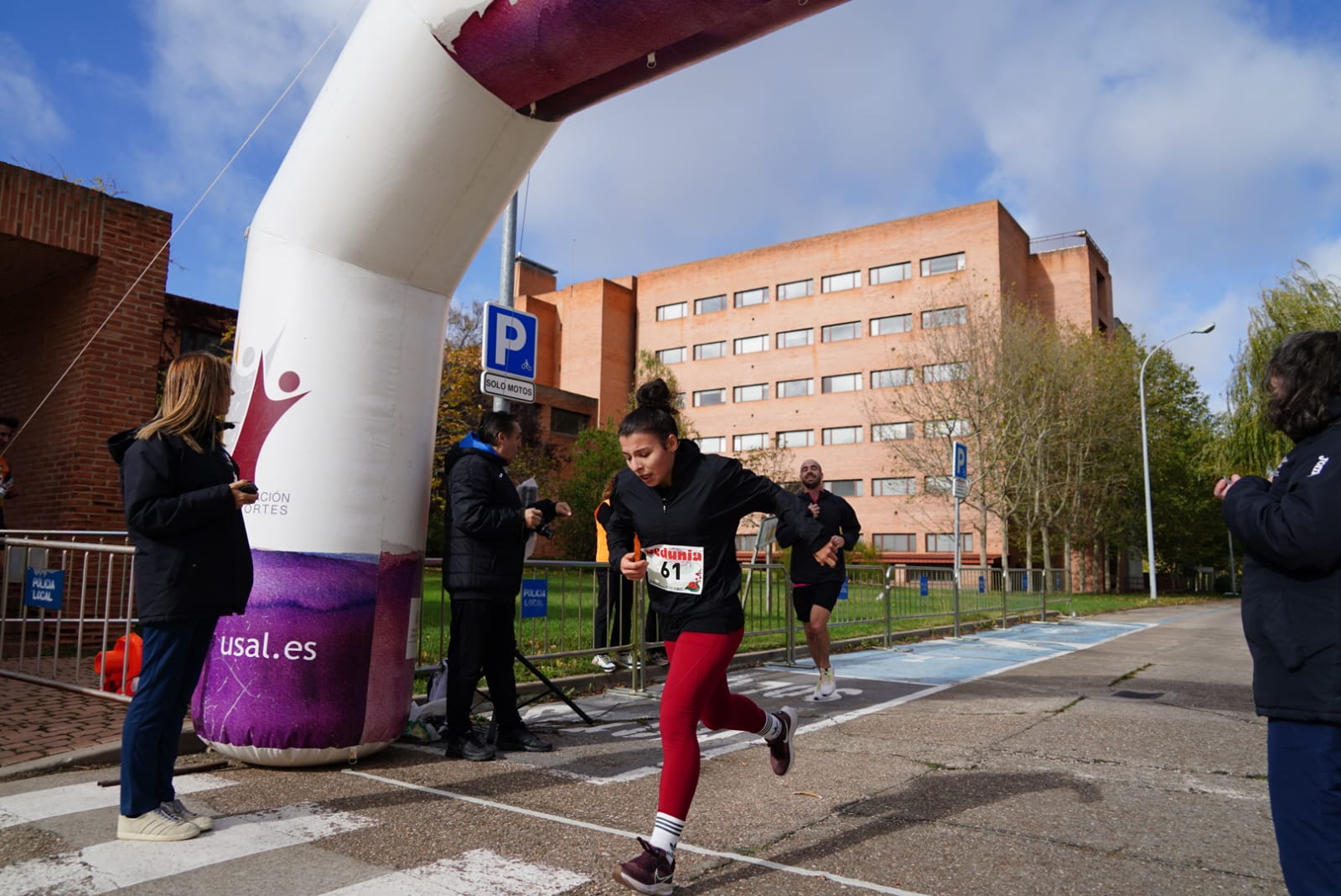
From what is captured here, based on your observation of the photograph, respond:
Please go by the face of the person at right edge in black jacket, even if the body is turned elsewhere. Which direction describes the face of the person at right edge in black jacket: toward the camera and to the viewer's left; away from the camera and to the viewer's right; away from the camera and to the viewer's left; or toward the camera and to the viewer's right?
away from the camera and to the viewer's left

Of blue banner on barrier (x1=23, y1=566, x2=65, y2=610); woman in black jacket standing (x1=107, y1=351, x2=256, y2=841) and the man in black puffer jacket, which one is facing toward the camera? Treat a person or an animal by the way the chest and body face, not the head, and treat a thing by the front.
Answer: the blue banner on barrier

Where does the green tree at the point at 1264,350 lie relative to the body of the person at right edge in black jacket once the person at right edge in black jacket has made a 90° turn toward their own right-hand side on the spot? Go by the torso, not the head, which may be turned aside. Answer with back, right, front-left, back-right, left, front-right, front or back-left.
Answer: front

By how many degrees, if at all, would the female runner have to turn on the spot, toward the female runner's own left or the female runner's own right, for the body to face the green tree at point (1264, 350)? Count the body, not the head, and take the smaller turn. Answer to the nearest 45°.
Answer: approximately 180°

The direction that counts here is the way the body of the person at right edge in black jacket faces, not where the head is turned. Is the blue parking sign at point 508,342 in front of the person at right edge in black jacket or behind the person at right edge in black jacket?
in front

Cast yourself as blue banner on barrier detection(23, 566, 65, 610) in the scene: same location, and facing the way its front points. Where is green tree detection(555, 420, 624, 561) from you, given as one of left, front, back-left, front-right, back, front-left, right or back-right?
back-left

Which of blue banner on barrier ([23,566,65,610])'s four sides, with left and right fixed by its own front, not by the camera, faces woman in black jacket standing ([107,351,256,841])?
front

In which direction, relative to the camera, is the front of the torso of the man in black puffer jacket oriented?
to the viewer's right

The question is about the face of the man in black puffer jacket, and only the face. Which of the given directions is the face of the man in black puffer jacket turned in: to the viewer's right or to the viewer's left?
to the viewer's right

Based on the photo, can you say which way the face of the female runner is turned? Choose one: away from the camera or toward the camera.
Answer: toward the camera

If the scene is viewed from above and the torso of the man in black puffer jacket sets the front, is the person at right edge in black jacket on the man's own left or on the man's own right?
on the man's own right

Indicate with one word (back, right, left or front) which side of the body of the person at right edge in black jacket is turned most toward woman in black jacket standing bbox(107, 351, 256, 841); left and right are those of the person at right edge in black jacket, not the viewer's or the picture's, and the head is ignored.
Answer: front

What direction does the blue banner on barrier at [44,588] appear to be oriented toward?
toward the camera

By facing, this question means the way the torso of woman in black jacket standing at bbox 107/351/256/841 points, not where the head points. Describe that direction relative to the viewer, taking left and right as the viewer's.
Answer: facing to the right of the viewer

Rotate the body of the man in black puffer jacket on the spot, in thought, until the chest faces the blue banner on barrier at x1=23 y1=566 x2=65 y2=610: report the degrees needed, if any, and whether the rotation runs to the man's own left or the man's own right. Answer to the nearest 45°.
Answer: approximately 135° to the man's own left

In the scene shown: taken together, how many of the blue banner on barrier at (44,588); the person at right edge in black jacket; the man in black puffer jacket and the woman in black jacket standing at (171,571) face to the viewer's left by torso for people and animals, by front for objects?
1

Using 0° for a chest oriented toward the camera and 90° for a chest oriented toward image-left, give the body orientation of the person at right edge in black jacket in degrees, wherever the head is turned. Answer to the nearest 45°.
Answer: approximately 90°

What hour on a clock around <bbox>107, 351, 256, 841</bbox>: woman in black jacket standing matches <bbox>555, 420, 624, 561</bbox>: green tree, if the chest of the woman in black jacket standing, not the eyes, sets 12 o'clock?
The green tree is roughly at 10 o'clock from the woman in black jacket standing.
